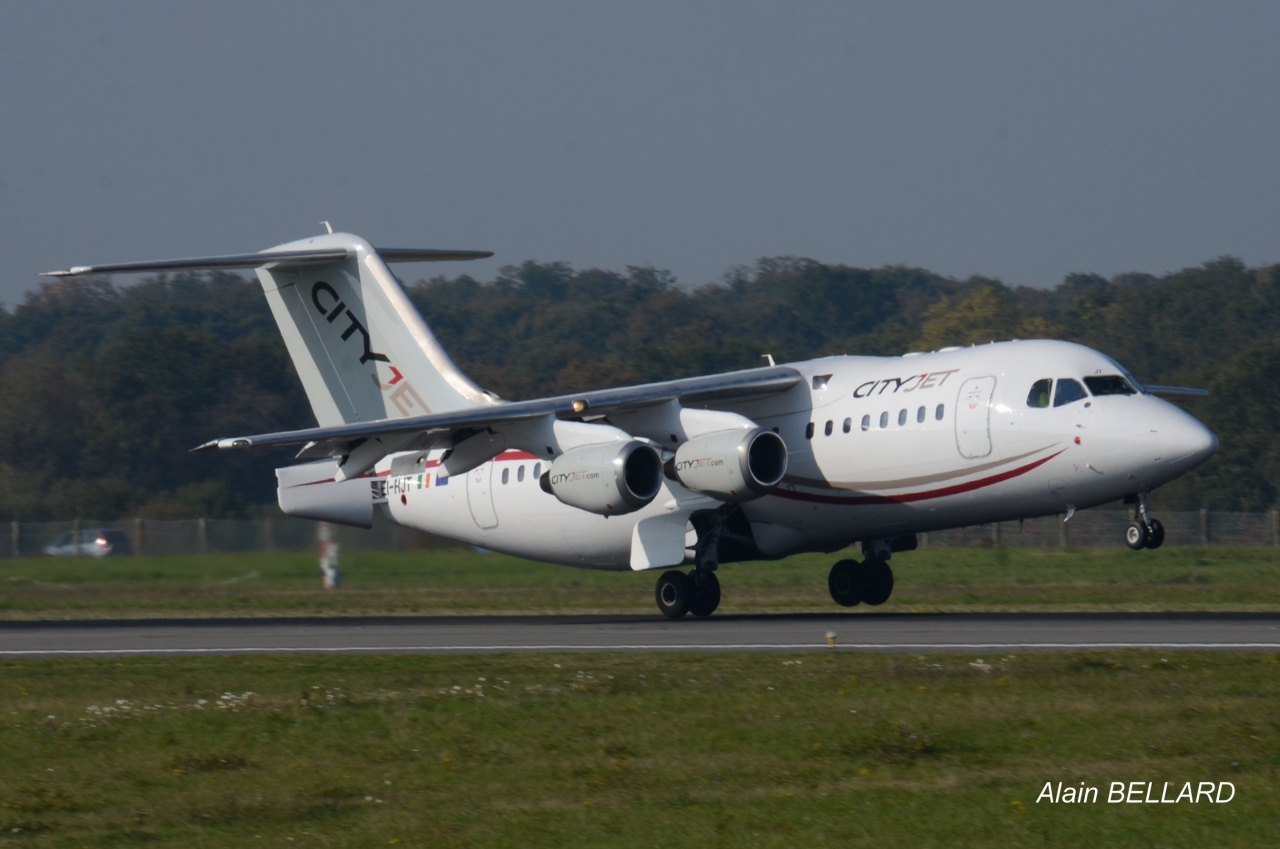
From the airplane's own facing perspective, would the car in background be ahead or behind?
behind

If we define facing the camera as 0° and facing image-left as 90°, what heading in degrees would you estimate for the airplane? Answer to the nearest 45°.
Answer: approximately 315°
